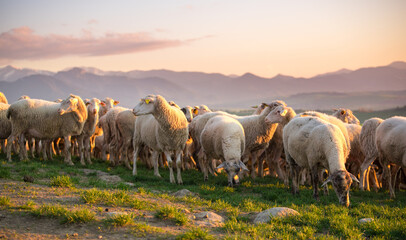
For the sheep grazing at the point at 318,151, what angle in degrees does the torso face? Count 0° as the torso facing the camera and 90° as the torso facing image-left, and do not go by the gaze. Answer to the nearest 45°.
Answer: approximately 315°

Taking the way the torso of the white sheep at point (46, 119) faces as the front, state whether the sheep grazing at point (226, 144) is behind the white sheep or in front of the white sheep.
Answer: in front

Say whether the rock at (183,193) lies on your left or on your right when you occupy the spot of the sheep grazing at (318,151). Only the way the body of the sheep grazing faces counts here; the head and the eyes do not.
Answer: on your right

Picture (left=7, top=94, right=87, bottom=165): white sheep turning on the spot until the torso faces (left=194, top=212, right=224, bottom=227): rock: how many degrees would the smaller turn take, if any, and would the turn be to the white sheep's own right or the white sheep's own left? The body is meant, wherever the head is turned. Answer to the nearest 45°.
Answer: approximately 90° to the white sheep's own right

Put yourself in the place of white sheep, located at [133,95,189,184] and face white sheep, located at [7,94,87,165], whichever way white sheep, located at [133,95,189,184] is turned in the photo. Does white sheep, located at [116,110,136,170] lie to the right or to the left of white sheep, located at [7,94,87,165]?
right

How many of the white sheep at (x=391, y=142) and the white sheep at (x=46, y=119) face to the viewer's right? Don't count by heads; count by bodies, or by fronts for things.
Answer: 2

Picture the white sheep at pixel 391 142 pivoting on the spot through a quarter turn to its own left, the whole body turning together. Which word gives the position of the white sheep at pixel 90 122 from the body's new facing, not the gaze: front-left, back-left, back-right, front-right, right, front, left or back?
left

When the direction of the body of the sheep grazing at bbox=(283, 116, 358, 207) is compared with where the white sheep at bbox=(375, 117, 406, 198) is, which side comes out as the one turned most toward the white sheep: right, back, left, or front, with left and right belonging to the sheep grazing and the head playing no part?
left

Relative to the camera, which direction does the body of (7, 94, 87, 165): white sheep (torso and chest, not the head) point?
to the viewer's right

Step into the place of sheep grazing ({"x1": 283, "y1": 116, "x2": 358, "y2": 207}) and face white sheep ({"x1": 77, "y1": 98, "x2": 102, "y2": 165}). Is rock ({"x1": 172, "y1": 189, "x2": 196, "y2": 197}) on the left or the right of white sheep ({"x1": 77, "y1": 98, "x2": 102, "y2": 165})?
left

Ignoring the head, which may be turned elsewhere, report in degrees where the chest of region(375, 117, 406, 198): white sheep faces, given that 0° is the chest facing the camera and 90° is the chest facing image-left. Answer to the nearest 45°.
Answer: approximately 270°

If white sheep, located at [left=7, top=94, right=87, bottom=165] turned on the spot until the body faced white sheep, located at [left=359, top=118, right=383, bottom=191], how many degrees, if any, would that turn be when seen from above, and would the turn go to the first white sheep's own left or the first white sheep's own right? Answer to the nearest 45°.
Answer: approximately 45° to the first white sheep's own right
